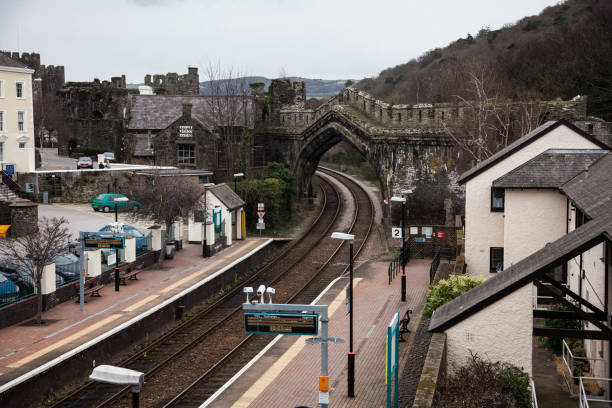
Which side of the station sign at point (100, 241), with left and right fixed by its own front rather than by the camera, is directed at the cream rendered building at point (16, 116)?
back

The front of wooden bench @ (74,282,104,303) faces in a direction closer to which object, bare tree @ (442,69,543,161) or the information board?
the information board

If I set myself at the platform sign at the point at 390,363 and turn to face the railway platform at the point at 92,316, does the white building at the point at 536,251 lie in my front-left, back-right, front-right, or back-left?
back-right

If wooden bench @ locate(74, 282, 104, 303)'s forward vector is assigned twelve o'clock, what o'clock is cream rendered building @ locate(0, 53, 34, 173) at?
The cream rendered building is roughly at 7 o'clock from the wooden bench.

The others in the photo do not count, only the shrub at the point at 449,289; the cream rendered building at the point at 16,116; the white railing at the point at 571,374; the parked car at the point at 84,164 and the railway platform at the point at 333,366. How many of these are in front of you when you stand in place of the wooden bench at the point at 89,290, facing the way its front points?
3

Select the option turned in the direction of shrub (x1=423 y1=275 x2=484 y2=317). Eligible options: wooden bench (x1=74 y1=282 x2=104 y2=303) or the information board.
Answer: the wooden bench

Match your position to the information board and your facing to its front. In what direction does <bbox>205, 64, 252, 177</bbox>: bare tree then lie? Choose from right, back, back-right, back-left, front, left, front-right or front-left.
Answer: back

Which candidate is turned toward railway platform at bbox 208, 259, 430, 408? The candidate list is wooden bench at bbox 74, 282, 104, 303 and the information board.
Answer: the wooden bench

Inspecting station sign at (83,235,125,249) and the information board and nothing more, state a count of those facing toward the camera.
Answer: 2

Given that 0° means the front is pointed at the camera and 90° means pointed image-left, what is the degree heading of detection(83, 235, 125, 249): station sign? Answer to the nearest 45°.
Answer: approximately 0°

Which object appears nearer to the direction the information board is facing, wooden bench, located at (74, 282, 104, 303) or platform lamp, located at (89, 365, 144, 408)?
the platform lamp

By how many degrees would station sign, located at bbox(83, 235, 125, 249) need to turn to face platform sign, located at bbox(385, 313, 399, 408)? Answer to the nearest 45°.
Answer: approximately 45° to its left

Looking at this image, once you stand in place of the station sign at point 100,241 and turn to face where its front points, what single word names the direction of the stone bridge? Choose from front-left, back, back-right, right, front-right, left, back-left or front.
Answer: back-left
